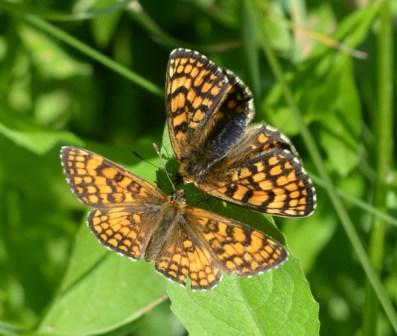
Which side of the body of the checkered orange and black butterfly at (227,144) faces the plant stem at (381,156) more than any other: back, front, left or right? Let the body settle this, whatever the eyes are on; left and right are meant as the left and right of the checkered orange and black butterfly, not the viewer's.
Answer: back

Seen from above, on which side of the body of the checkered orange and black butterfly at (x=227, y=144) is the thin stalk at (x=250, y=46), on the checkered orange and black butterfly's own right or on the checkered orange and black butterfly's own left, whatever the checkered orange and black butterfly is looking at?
on the checkered orange and black butterfly's own right

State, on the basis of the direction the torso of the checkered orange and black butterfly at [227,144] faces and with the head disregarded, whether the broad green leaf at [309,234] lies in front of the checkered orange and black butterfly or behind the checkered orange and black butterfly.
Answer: behind

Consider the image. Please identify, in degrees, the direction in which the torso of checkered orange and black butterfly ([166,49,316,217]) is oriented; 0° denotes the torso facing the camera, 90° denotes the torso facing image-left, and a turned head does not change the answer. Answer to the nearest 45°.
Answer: approximately 45°

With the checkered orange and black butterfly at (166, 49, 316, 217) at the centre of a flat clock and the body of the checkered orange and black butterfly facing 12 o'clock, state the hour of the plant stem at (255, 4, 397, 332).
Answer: The plant stem is roughly at 7 o'clock from the checkered orange and black butterfly.
